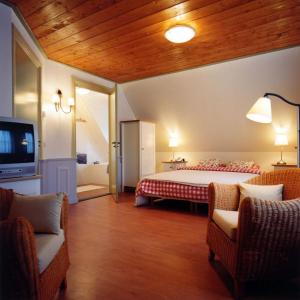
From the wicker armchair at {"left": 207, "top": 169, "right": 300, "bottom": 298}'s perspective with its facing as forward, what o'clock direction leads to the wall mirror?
The wall mirror is roughly at 2 o'clock from the wicker armchair.

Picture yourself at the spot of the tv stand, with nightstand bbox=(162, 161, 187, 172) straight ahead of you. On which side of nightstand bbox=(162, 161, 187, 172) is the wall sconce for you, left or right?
left

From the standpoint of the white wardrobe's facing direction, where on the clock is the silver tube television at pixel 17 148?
The silver tube television is roughly at 2 o'clock from the white wardrobe.

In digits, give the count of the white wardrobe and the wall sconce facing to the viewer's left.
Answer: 0

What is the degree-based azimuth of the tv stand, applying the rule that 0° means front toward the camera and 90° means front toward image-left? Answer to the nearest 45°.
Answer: approximately 315°

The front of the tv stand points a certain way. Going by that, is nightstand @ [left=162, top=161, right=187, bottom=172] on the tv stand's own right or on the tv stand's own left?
on the tv stand's own left

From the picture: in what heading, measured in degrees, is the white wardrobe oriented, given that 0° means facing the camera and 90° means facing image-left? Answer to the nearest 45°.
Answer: approximately 315°

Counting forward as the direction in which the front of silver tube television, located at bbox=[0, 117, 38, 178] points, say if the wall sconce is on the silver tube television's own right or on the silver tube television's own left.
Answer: on the silver tube television's own left

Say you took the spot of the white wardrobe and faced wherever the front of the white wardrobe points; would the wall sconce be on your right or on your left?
on your right

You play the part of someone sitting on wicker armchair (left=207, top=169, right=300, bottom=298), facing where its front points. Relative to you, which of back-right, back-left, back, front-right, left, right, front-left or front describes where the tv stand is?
front-right

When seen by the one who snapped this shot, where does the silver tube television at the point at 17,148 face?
facing the viewer and to the right of the viewer

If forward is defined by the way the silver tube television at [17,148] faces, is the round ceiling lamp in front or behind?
in front

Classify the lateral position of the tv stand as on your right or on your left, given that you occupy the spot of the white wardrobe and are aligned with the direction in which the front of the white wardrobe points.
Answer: on your right

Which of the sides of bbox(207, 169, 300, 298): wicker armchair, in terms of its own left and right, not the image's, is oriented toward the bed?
right
